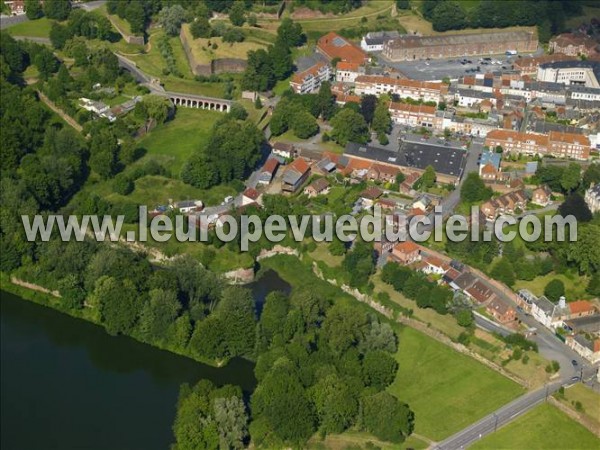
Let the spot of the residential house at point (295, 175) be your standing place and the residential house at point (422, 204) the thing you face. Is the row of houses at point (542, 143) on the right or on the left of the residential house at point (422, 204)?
left

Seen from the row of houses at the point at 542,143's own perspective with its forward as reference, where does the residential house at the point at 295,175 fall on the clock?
The residential house is roughly at 2 o'clock from the row of houses.

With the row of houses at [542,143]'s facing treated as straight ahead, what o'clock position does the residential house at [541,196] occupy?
The residential house is roughly at 12 o'clock from the row of houses.

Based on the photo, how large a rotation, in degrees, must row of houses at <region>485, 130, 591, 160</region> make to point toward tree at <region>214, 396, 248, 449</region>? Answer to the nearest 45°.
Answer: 0° — it already faces it

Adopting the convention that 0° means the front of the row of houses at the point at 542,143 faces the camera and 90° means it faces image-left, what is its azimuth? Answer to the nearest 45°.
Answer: approximately 0°

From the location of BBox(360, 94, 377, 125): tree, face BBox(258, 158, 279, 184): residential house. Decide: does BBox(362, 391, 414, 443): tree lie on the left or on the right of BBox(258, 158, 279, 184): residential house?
left

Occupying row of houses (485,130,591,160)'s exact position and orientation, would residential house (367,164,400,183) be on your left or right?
on your right
